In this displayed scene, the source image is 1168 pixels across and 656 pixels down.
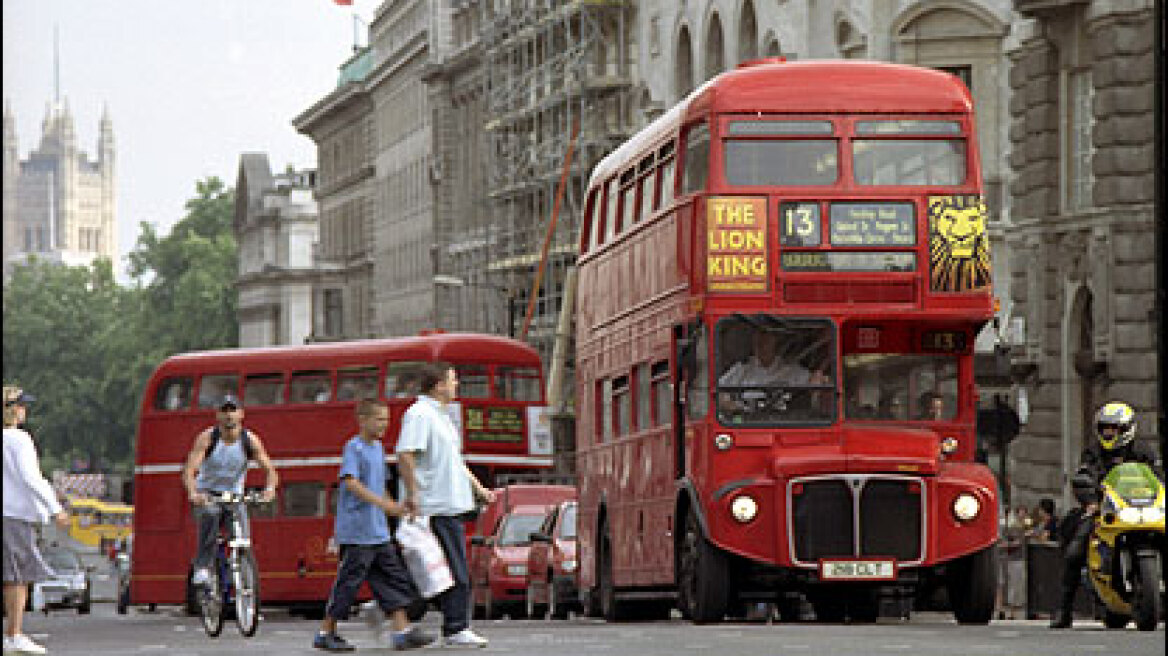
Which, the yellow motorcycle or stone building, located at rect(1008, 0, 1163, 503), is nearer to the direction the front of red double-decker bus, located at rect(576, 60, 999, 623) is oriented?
the yellow motorcycle

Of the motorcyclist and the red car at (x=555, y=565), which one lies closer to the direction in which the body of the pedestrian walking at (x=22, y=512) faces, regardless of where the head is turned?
the motorcyclist

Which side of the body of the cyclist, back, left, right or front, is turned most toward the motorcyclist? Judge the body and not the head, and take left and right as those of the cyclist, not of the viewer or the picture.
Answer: left

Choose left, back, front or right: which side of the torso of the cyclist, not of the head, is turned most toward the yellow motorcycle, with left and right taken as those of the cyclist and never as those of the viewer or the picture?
left

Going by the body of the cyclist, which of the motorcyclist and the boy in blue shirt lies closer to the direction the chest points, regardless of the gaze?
the boy in blue shirt

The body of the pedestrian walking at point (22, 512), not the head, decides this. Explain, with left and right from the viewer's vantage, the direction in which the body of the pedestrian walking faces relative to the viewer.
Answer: facing to the right of the viewer

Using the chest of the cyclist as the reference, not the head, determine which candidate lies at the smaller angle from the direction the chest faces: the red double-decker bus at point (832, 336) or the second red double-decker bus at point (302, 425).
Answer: the red double-decker bus

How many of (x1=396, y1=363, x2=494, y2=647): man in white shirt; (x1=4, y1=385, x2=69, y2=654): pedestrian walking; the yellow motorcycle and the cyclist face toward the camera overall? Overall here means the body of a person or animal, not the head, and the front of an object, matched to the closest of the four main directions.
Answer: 2

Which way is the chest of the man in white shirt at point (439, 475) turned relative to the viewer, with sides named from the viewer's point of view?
facing to the right of the viewer

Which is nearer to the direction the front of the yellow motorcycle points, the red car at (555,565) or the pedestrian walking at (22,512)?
the pedestrian walking

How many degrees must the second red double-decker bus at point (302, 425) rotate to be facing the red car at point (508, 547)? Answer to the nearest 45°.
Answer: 0° — it already faces it
